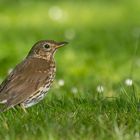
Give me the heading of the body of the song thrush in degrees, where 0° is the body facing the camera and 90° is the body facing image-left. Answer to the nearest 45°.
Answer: approximately 270°
